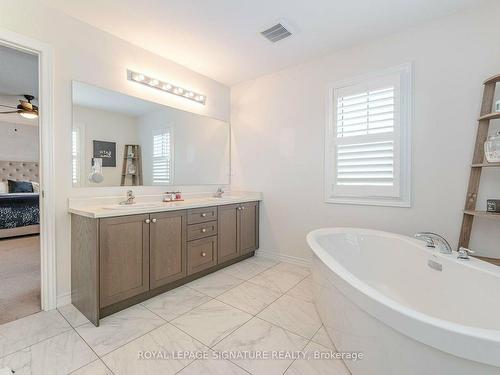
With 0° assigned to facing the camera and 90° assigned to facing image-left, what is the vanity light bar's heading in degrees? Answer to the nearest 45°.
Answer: approximately 315°

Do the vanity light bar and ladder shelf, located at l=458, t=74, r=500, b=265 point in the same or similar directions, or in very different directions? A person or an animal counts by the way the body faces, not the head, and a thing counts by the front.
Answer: very different directions

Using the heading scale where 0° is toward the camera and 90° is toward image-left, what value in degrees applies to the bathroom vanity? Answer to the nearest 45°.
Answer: approximately 315°

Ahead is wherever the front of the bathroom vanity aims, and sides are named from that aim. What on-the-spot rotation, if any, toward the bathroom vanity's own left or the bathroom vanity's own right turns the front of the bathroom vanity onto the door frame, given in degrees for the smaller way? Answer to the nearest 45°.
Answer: approximately 135° to the bathroom vanity's own right

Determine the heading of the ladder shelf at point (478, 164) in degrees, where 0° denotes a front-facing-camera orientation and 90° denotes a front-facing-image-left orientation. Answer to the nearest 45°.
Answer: approximately 45°

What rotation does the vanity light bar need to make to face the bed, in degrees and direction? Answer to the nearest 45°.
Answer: approximately 180°
